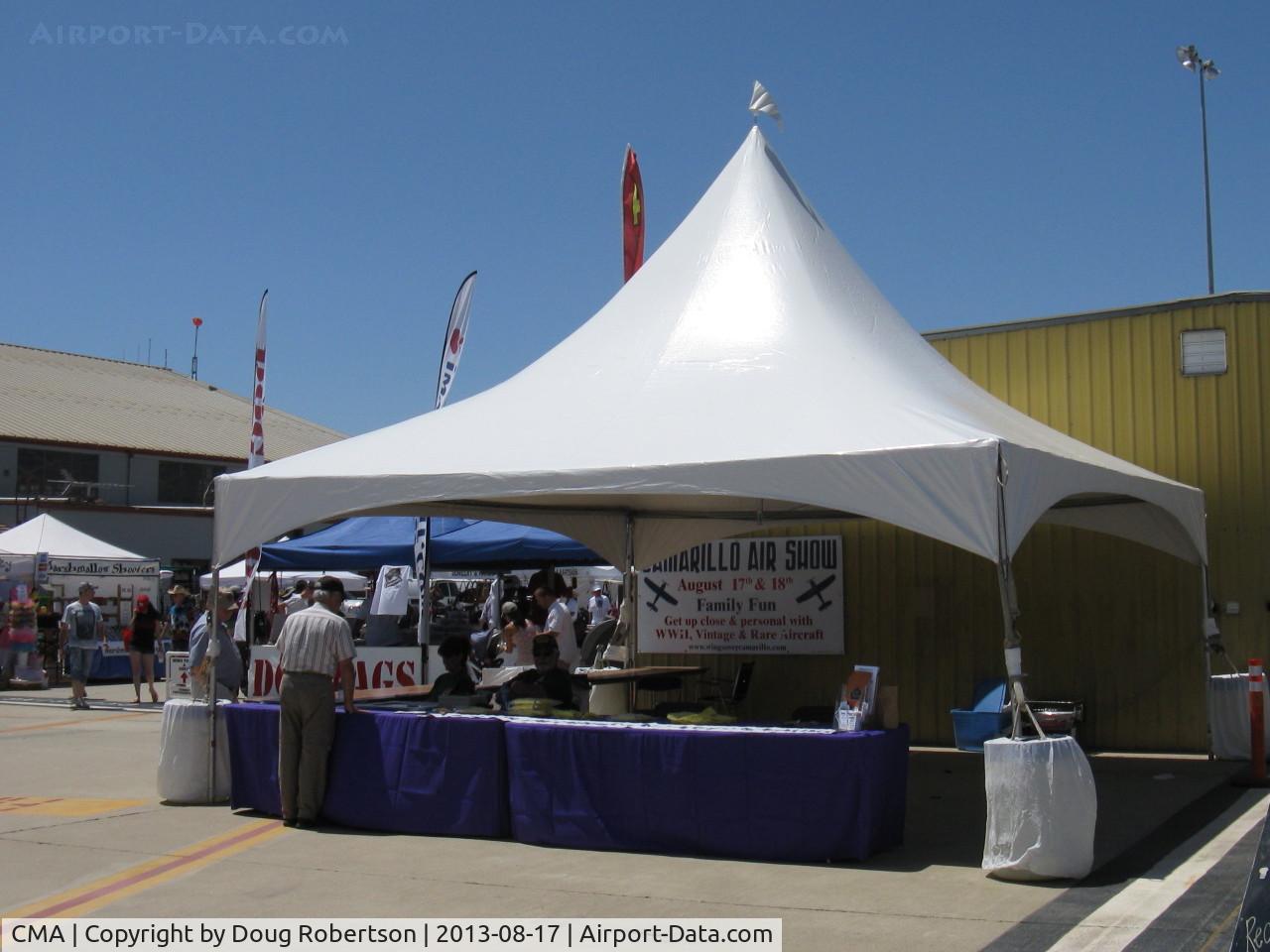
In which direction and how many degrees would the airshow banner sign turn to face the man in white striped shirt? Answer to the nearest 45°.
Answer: approximately 45° to its right

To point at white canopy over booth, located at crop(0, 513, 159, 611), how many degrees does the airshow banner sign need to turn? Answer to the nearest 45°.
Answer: approximately 135° to its right

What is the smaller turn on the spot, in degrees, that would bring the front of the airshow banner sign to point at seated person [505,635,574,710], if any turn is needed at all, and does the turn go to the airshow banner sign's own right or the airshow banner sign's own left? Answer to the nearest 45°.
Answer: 0° — it already faces them

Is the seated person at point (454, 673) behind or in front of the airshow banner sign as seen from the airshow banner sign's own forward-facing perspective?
in front

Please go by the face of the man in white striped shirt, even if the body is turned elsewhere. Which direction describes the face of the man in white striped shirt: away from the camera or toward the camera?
away from the camera

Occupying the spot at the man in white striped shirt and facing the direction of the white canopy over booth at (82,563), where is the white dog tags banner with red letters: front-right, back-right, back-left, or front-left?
front-right

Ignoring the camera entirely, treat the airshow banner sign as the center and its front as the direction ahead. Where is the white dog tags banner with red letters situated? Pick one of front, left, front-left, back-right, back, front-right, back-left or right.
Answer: right

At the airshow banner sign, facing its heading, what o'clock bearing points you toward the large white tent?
The large white tent is roughly at 12 o'clock from the airshow banner sign.

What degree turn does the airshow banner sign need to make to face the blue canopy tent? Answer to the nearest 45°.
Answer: approximately 90° to its right

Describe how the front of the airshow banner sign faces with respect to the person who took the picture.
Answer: facing the viewer

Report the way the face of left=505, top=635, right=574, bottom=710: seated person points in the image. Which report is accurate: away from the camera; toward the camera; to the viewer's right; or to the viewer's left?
toward the camera
